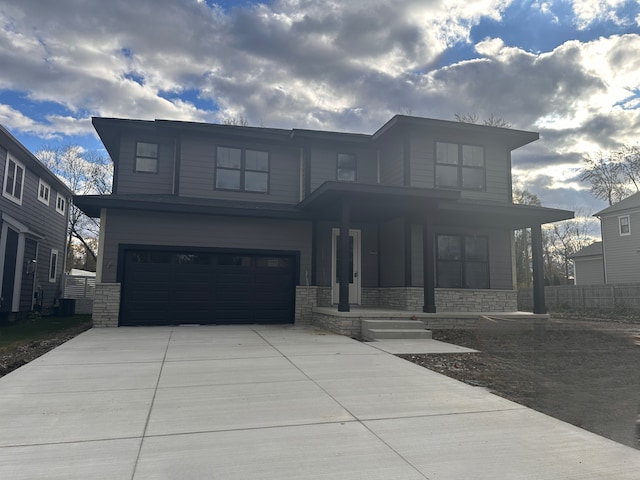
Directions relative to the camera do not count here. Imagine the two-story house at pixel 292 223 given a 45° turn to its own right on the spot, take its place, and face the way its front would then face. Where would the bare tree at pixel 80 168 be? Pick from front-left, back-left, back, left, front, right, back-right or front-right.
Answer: right

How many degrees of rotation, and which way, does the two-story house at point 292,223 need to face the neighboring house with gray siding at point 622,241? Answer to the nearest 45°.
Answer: approximately 135° to its left

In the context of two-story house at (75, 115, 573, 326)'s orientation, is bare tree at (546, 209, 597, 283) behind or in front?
behind

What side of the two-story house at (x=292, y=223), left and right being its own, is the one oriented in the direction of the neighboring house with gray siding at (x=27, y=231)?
right

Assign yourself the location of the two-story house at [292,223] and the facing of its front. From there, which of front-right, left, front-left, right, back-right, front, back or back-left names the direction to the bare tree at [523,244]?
back-left

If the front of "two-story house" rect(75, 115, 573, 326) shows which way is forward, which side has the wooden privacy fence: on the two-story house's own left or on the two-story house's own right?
on the two-story house's own left

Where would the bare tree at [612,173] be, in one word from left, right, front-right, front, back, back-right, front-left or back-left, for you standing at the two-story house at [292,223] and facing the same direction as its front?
back-left

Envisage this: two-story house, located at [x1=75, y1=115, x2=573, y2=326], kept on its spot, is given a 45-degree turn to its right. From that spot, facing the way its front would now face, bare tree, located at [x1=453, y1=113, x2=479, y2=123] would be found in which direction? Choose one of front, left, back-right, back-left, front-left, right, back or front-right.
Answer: back

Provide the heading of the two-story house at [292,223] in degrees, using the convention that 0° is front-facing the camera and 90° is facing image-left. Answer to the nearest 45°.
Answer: approximately 0°
